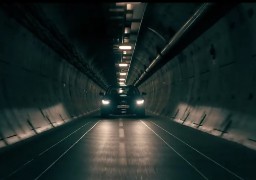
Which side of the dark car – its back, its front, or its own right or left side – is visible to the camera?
front
